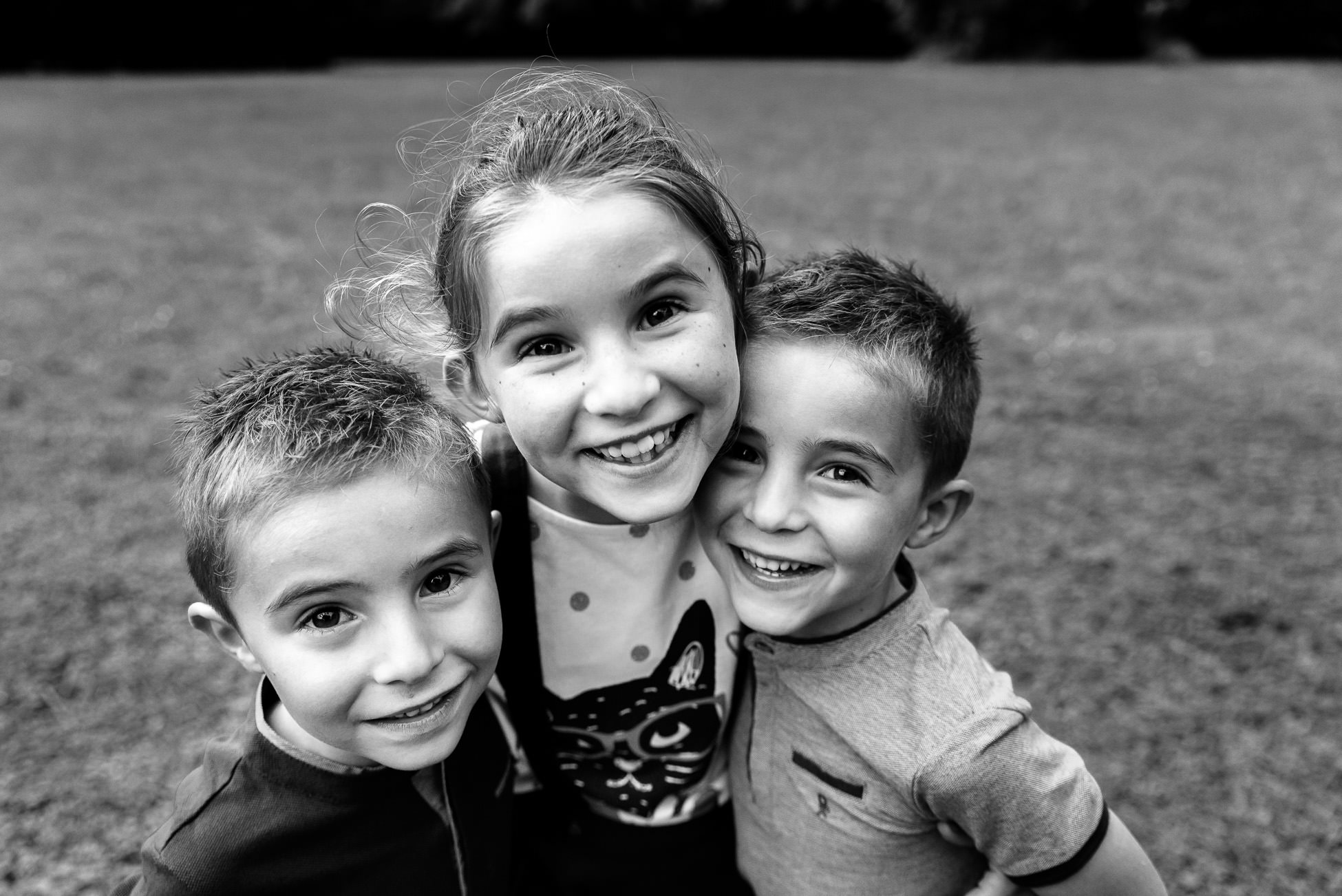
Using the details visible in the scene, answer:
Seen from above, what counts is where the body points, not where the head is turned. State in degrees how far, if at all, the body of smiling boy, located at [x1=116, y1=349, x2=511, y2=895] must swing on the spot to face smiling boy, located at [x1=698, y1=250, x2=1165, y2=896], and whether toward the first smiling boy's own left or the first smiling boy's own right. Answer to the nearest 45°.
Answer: approximately 45° to the first smiling boy's own left

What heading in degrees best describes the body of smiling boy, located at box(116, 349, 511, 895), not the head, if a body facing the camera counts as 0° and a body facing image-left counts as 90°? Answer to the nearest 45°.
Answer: approximately 315°

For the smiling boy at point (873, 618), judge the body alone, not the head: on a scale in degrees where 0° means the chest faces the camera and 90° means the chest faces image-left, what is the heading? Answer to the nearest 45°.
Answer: approximately 45°
